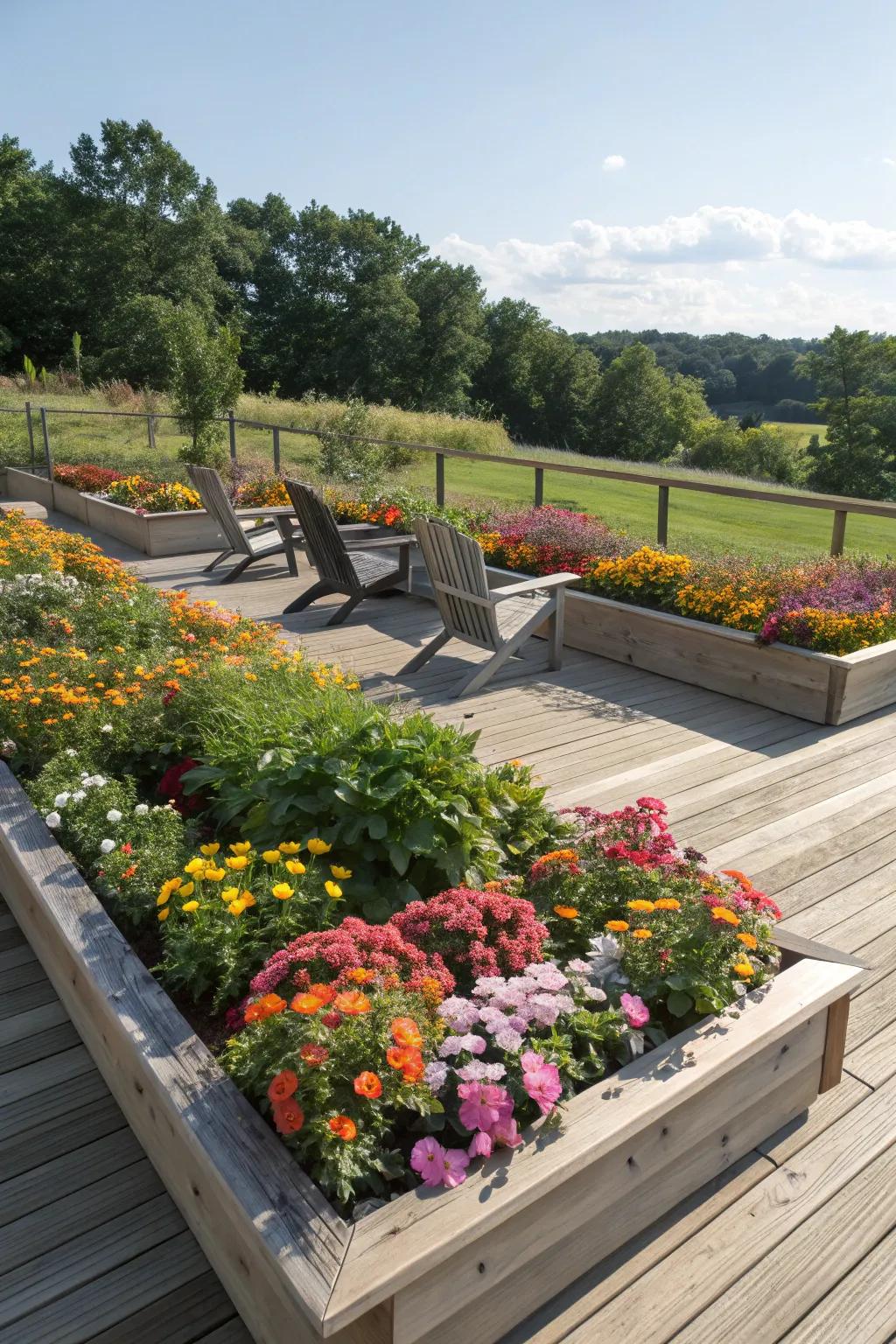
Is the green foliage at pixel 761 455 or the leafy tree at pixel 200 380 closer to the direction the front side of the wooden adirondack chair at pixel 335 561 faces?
the green foliage

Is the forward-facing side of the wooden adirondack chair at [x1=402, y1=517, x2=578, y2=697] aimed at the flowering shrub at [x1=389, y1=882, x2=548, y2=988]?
no

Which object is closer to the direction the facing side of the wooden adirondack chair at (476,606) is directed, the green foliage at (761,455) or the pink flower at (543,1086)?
the green foliage

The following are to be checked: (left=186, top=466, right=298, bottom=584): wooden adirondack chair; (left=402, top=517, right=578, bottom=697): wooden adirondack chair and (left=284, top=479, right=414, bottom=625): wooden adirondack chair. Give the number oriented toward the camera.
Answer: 0

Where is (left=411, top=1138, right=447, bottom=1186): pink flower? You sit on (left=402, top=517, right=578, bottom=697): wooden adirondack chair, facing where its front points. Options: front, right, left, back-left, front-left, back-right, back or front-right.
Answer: back-right

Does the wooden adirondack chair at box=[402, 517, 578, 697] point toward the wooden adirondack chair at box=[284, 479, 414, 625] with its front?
no

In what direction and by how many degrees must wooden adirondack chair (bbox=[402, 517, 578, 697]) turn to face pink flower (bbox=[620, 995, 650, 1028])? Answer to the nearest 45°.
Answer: approximately 135° to its right

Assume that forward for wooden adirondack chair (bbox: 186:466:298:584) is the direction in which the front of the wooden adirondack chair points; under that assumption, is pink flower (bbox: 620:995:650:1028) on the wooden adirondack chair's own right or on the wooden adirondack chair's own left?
on the wooden adirondack chair's own right

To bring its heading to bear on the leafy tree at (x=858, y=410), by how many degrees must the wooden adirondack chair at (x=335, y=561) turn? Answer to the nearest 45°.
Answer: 0° — it already faces it

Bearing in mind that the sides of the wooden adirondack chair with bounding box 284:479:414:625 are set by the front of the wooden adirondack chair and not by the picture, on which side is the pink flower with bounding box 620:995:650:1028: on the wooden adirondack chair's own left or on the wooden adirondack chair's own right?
on the wooden adirondack chair's own right

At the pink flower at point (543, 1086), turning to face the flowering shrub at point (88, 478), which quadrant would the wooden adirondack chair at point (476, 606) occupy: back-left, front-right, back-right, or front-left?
front-right

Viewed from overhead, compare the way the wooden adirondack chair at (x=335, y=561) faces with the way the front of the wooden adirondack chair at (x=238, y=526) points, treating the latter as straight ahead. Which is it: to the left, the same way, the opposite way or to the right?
the same way

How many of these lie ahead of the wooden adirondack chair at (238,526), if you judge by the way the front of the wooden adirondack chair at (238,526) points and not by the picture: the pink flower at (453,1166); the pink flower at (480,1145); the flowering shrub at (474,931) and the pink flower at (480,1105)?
0

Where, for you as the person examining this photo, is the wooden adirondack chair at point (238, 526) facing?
facing away from the viewer and to the right of the viewer

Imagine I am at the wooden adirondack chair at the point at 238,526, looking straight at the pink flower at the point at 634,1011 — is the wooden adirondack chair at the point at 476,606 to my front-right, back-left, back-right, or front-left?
front-left

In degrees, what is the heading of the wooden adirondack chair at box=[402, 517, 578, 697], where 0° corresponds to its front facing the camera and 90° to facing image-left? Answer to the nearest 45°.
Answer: approximately 225°

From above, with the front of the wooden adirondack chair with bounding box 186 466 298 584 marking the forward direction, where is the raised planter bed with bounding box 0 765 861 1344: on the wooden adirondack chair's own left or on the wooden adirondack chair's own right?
on the wooden adirondack chair's own right

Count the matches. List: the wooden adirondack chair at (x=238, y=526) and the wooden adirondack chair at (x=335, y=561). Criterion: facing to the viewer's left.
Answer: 0

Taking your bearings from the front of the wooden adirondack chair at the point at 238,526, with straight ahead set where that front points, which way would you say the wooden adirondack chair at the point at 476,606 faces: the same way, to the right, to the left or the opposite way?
the same way
